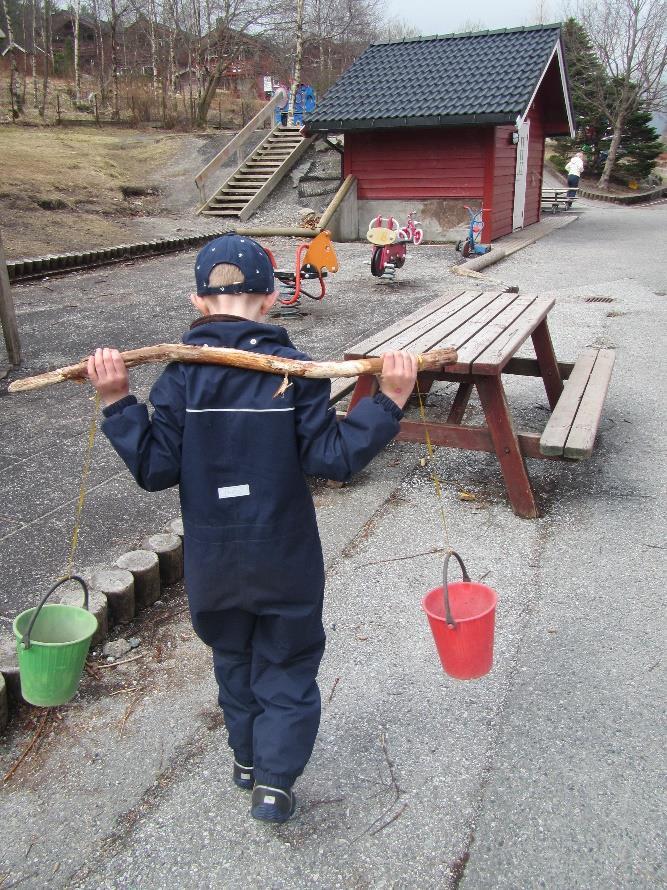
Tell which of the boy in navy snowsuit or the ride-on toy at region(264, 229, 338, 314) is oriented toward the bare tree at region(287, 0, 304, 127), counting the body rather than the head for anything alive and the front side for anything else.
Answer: the boy in navy snowsuit

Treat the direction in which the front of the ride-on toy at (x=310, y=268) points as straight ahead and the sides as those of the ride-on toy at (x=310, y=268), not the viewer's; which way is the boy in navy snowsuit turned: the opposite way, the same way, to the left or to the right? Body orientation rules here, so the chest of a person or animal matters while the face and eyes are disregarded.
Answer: to the left

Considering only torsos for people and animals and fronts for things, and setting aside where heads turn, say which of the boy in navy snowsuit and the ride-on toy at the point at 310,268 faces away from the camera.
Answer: the boy in navy snowsuit

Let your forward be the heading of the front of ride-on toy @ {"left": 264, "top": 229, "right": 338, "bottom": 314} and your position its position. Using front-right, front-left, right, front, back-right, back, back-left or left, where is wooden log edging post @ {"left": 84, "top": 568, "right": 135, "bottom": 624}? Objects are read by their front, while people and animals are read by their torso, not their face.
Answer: right

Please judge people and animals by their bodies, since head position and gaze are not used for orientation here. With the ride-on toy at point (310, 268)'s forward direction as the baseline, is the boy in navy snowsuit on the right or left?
on its right

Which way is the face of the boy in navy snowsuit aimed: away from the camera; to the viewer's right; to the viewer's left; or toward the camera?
away from the camera

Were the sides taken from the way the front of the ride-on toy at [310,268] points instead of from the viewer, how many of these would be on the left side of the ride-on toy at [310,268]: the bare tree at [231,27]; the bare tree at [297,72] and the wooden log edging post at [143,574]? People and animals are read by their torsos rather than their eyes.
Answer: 2

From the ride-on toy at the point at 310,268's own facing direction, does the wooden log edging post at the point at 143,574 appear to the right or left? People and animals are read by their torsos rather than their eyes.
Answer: on its right

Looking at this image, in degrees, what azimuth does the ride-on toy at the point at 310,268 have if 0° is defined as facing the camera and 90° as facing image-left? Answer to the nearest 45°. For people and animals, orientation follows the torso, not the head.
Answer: approximately 270°

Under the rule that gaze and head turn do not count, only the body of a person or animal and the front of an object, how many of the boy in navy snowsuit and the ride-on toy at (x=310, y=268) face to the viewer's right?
1

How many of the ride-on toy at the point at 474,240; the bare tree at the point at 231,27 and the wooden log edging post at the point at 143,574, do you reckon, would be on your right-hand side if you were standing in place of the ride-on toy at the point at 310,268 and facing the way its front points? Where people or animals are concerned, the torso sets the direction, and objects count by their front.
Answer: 1

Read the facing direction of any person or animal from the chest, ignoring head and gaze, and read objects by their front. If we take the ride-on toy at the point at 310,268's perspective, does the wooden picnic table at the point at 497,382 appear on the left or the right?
on its right

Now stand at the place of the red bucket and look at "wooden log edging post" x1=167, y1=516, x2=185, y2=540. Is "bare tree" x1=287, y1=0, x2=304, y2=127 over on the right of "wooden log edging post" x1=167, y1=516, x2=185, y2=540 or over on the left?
right

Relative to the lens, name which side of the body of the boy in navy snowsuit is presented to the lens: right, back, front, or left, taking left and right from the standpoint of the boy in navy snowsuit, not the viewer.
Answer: back

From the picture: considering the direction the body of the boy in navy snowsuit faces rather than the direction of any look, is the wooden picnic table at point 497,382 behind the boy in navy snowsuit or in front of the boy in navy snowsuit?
in front

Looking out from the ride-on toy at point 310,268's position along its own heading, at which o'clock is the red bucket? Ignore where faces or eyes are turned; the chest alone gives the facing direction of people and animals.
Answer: The red bucket is roughly at 3 o'clock from the ride-on toy.

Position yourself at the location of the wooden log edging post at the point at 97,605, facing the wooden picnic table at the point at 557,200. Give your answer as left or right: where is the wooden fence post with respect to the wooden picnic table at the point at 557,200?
left
